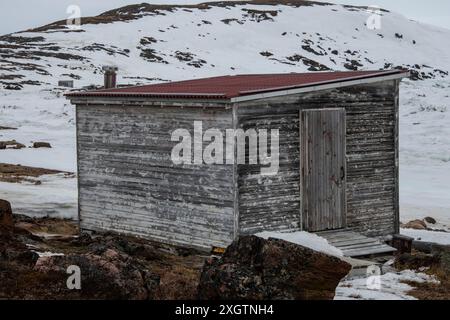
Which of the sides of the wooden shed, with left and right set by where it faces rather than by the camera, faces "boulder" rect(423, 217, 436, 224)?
left

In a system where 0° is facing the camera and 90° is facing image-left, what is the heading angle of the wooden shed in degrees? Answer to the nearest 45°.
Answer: approximately 315°

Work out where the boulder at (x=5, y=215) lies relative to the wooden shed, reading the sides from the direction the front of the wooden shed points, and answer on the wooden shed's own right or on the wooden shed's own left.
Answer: on the wooden shed's own right

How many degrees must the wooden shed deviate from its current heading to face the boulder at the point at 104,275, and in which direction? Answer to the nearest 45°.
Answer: approximately 45° to its right

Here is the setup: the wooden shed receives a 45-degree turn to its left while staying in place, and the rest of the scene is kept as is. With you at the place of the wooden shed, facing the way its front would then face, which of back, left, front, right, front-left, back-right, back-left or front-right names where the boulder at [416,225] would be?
front-left
